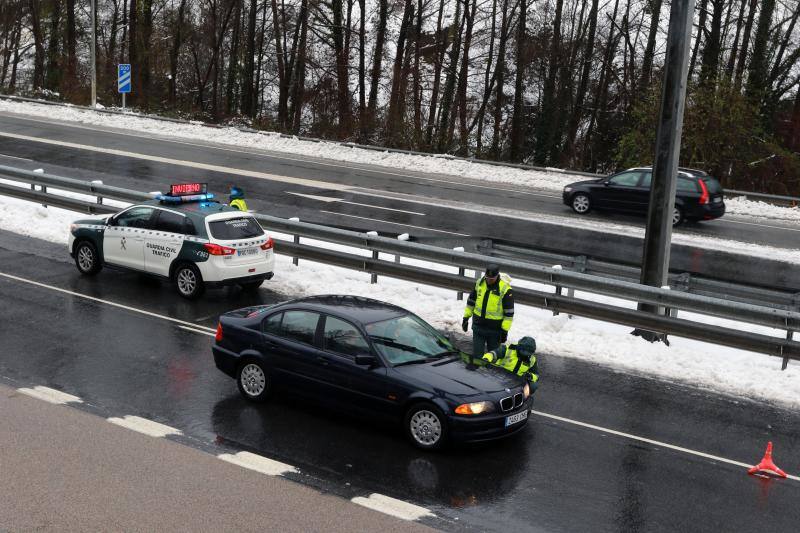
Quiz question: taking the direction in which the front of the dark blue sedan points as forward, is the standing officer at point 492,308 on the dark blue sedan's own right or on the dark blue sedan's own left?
on the dark blue sedan's own left

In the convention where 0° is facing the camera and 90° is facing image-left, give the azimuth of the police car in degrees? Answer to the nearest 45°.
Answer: approximately 135°

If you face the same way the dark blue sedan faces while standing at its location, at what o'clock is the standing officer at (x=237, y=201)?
The standing officer is roughly at 7 o'clock from the dark blue sedan.

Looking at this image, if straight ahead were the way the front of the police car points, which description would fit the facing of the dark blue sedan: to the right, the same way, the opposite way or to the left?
the opposite way

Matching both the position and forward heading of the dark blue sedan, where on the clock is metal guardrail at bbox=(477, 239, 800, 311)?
The metal guardrail is roughly at 9 o'clock from the dark blue sedan.

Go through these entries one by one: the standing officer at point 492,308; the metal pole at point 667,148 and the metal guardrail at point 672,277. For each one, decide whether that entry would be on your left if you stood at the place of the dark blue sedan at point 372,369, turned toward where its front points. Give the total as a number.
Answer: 3

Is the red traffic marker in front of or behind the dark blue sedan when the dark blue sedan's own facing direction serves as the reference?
in front

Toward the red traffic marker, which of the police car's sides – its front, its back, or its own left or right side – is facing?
back

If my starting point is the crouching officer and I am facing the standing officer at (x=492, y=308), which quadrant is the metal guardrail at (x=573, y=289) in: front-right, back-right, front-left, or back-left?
front-right

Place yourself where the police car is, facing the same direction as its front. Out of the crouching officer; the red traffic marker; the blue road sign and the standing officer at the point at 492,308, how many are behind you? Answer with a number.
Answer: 3

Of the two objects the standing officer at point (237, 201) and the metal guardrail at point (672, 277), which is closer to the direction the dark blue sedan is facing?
the metal guardrail

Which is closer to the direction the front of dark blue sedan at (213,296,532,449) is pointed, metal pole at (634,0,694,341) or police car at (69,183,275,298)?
the metal pole

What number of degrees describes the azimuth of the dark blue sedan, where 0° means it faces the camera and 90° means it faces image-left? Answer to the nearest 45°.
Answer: approximately 315°
